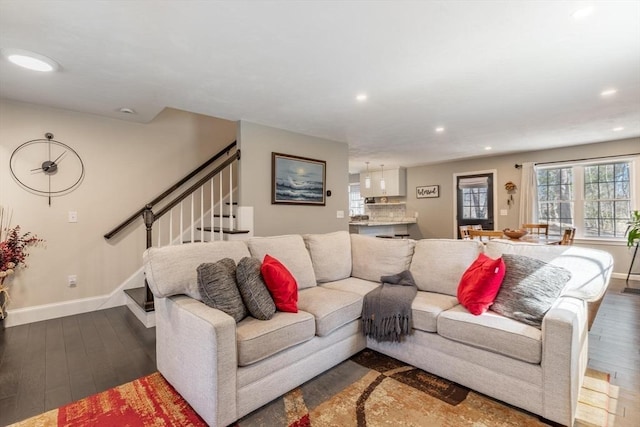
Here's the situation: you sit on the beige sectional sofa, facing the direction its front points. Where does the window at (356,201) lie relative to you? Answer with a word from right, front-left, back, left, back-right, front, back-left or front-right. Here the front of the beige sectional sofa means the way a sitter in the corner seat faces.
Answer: back

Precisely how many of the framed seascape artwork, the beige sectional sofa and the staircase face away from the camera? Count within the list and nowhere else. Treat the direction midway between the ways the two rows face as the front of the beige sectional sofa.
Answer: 0

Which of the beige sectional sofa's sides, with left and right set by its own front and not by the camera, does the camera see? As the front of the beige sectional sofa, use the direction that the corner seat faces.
front

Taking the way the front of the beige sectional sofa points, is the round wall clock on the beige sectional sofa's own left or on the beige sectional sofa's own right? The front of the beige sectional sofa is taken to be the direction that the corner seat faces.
on the beige sectional sofa's own right

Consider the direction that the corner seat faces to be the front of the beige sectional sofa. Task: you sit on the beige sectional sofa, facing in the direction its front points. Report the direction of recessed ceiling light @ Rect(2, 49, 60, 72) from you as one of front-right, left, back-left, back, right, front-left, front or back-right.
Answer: right

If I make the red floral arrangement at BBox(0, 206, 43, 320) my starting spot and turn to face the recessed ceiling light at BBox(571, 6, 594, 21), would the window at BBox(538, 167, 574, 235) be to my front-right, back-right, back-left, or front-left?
front-left

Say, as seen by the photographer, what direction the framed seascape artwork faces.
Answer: facing the viewer and to the right of the viewer

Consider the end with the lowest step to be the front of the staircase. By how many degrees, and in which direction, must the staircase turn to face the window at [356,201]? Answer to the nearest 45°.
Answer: approximately 180°

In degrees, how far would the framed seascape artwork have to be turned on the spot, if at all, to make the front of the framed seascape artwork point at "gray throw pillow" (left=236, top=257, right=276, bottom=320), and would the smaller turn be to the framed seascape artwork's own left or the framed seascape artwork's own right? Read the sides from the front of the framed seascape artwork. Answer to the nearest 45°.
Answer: approximately 45° to the framed seascape artwork's own right

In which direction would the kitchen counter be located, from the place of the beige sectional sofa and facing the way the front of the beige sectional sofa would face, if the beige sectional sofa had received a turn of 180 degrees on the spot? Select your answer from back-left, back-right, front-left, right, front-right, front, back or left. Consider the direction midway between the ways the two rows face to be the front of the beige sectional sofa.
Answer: front

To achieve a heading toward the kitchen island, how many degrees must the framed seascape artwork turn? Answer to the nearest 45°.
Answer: approximately 90° to its left

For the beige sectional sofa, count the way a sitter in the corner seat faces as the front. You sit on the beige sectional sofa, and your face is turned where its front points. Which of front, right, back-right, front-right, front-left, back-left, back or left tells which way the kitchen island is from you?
back

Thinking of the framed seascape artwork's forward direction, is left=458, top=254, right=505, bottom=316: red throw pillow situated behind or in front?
in front

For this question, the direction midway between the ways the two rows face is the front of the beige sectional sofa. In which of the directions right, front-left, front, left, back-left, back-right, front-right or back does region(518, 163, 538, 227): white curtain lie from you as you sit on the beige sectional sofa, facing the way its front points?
back-left

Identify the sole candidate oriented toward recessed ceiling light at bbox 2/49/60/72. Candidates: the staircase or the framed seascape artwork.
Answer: the staircase
